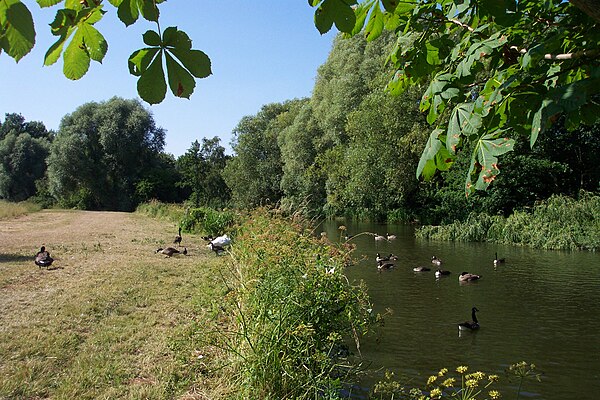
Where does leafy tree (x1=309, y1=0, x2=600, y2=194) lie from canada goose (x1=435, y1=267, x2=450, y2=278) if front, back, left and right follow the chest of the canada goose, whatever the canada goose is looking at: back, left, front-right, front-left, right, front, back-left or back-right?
right

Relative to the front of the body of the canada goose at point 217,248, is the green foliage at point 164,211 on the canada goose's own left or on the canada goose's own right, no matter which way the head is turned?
on the canada goose's own right

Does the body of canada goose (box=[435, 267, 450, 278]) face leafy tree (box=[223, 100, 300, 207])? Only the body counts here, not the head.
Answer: no

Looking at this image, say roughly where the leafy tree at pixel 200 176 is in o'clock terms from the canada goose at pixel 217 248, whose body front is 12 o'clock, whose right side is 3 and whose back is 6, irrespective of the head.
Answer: The leafy tree is roughly at 3 o'clock from the canada goose.

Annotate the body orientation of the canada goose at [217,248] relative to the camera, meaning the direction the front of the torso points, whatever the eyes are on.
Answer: to the viewer's left
